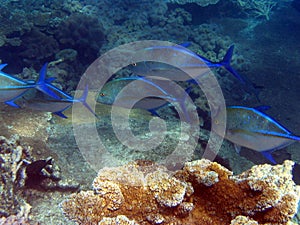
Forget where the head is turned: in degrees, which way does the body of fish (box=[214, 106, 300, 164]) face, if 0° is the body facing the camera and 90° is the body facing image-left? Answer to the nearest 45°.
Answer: approximately 90°

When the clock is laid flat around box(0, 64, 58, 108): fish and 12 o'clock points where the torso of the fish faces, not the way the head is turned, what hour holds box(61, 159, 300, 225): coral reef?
The coral reef is roughly at 8 o'clock from the fish.

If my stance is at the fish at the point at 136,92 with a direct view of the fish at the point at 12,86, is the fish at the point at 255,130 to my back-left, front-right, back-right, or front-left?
back-left

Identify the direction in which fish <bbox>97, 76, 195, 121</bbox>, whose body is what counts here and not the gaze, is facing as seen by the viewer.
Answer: to the viewer's left

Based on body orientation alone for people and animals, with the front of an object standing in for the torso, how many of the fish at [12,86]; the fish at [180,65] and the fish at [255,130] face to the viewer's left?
3

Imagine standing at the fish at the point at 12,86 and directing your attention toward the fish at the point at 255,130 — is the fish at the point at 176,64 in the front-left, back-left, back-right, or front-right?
front-left

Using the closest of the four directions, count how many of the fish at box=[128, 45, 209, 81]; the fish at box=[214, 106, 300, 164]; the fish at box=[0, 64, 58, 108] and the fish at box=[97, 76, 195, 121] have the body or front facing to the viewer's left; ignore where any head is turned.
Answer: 4

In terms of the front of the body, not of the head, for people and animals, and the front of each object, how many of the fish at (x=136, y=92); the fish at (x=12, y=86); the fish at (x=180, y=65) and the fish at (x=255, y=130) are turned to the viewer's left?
4

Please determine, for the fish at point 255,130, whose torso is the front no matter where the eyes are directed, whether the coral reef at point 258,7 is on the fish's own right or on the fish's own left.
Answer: on the fish's own right

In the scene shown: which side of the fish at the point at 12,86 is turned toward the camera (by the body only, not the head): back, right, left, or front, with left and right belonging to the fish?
left

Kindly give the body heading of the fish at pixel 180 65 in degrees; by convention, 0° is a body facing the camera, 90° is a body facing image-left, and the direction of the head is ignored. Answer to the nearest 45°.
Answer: approximately 90°
